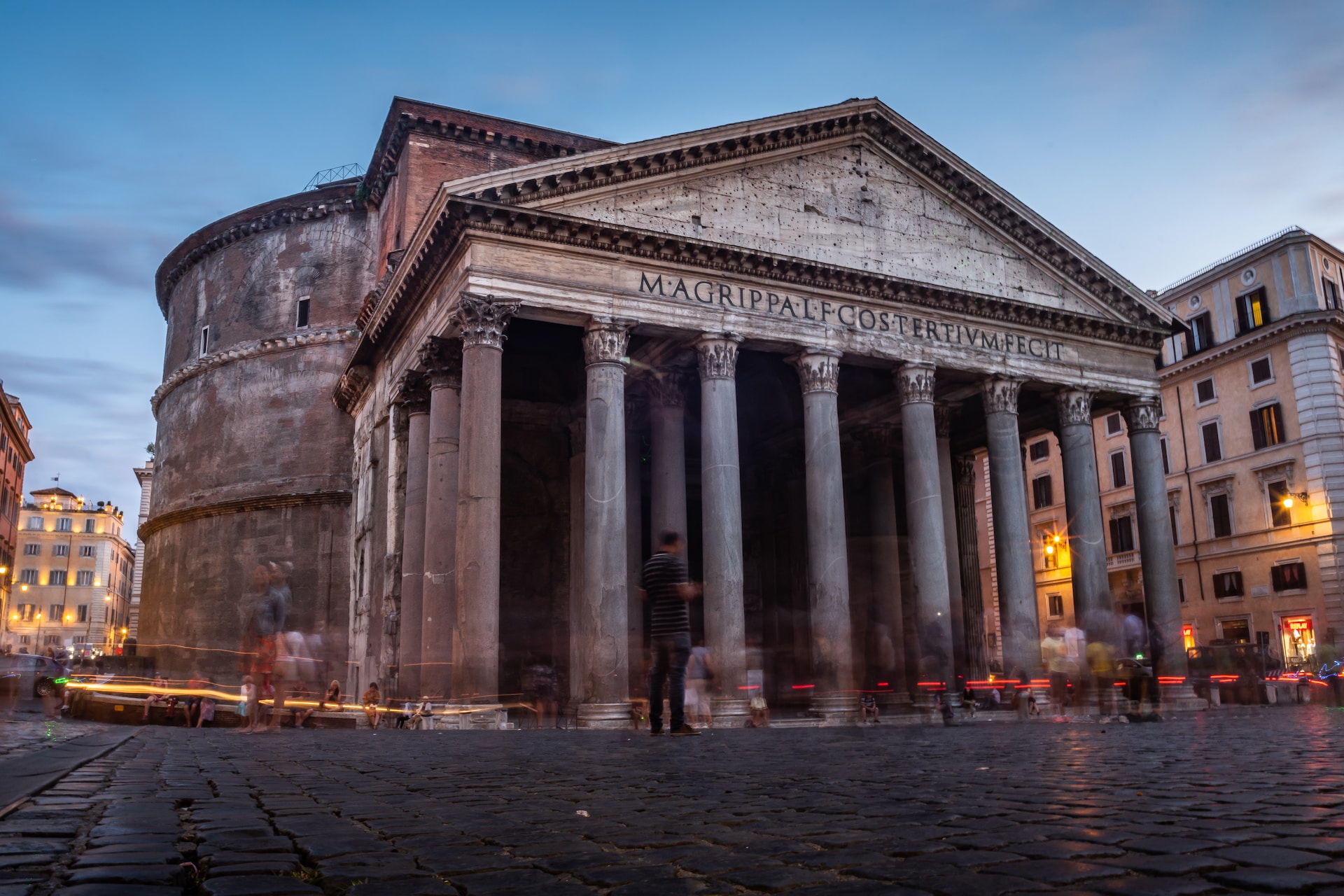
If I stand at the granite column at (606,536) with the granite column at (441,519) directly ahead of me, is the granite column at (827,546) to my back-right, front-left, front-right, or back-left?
back-right

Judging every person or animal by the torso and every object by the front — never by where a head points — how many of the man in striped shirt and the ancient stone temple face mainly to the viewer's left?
0

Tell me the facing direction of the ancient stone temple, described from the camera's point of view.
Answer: facing the viewer and to the right of the viewer

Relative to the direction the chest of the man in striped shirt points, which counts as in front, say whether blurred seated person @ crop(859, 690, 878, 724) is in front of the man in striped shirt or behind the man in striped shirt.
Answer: in front

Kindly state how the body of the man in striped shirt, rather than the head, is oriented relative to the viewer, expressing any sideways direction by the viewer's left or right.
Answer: facing away from the viewer and to the right of the viewer

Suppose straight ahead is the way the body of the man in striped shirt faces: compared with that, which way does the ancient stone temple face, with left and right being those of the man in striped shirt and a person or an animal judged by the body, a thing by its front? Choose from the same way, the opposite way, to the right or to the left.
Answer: to the right

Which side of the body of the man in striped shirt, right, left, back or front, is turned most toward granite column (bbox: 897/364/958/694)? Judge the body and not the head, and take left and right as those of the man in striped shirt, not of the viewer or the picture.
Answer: front
